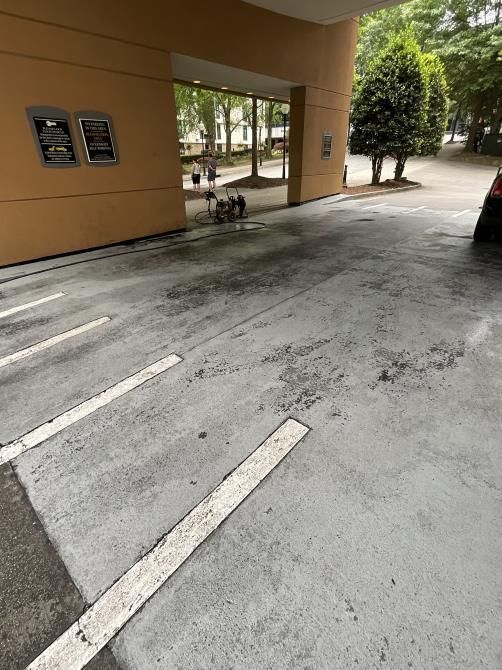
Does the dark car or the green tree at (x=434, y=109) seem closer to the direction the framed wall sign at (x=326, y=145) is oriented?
the dark car

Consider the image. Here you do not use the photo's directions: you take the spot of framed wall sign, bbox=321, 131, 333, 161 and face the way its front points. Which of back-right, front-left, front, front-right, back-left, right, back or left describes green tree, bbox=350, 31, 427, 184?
left

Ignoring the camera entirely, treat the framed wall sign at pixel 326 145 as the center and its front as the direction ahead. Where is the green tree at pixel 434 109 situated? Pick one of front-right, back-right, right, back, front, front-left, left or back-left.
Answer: left

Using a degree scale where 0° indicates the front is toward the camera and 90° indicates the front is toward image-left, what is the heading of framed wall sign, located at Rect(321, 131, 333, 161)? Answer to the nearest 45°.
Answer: approximately 315°

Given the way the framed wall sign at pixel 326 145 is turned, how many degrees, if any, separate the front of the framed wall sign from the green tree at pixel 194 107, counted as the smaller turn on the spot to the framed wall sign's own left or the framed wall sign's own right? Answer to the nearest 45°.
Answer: approximately 180°

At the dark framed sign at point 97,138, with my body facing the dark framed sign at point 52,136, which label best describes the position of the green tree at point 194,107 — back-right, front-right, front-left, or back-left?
back-right

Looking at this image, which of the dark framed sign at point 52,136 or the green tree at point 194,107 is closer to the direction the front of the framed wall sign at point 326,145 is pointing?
the dark framed sign

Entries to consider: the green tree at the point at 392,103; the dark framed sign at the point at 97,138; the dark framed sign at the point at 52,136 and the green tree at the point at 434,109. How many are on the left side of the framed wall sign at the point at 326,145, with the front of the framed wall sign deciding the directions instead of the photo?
2

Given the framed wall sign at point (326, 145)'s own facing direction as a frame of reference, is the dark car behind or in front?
in front

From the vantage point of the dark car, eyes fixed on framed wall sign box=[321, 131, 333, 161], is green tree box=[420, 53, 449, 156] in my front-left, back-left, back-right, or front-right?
front-right

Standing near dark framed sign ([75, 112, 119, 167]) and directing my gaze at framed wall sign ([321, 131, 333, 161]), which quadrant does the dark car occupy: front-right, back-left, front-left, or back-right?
front-right

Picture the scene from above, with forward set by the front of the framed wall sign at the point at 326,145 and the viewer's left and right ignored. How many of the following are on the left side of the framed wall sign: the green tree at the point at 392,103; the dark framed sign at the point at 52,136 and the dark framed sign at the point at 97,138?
1

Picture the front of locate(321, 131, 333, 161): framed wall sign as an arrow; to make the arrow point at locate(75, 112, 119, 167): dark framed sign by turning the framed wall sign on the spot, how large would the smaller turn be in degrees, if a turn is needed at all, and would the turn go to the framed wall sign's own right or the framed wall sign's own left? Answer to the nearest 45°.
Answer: approximately 90° to the framed wall sign's own right
